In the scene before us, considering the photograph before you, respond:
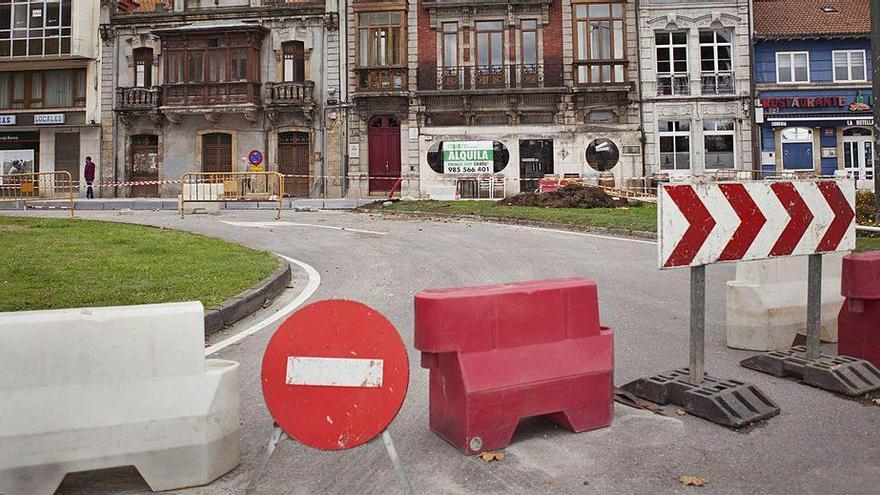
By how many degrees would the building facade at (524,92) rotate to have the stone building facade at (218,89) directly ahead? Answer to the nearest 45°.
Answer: approximately 90° to its right

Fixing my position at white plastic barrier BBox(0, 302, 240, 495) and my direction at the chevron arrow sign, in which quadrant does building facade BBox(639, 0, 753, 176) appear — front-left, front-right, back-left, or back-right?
front-left

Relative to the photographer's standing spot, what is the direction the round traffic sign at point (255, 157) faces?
facing the viewer

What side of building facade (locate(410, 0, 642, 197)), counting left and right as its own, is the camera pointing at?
front

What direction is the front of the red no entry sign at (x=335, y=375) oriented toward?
toward the camera

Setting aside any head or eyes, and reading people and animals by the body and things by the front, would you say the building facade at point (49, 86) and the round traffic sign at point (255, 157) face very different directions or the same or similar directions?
same or similar directions

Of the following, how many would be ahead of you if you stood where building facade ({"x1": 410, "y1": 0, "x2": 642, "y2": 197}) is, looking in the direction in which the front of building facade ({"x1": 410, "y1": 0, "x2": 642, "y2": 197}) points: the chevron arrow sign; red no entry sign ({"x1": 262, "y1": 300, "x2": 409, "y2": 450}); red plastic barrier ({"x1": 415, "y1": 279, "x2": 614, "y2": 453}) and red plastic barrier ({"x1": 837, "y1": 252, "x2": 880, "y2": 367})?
4

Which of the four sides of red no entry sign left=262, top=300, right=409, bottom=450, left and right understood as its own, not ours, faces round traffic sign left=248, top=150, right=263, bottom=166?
back

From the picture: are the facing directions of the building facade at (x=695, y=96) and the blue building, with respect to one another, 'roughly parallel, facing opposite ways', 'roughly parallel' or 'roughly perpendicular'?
roughly parallel

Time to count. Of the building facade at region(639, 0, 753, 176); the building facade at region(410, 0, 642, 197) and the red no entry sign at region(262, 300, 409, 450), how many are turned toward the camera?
3

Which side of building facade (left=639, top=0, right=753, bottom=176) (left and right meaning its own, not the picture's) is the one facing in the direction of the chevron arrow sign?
front

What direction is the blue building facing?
toward the camera
